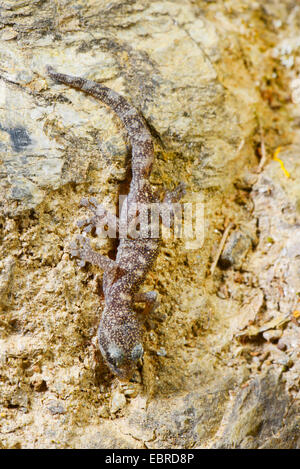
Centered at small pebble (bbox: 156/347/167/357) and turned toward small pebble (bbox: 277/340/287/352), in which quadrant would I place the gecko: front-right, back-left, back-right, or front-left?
back-left

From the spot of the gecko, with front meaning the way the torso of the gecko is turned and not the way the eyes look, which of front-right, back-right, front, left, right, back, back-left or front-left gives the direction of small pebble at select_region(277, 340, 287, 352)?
left

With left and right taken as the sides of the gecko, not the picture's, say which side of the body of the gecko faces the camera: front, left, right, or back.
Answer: front

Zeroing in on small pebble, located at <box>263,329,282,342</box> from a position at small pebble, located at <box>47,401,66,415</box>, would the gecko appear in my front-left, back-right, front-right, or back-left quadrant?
front-left

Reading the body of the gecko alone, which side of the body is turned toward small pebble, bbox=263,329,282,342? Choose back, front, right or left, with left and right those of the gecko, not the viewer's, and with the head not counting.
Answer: left
